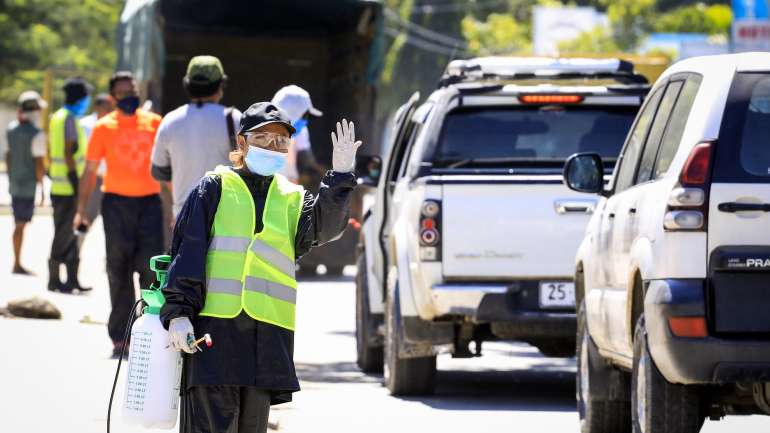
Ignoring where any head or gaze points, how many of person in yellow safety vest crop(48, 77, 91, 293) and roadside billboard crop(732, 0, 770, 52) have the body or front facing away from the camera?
0

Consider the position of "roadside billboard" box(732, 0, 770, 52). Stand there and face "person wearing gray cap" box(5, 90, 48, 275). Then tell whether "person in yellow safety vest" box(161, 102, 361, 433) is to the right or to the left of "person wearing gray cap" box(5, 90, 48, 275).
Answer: left

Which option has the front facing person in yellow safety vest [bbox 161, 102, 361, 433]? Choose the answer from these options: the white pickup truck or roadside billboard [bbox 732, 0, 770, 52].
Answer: the roadside billboard

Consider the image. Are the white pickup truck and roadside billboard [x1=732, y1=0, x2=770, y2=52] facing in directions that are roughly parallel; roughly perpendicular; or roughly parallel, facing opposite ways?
roughly parallel, facing opposite ways

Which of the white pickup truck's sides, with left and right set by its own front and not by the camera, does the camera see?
back

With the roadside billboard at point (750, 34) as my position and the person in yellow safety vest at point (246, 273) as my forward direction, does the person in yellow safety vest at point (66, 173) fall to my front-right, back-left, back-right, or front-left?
front-right

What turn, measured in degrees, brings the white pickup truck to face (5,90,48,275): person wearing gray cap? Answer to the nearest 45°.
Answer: approximately 45° to its left

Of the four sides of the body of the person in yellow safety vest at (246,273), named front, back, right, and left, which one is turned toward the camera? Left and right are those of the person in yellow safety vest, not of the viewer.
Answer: front

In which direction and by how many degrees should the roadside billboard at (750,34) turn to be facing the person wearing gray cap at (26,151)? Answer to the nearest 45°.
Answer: approximately 45° to its right

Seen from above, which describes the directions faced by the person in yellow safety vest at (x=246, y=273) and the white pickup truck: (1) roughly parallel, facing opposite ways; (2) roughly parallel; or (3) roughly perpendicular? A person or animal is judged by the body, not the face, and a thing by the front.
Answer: roughly parallel, facing opposite ways

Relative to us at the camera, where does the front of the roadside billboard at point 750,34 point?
facing the viewer
